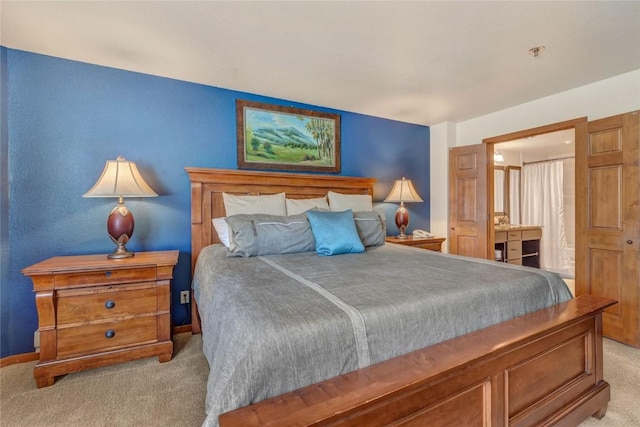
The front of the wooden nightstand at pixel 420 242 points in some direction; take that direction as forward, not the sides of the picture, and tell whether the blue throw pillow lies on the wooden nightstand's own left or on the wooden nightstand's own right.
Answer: on the wooden nightstand's own right

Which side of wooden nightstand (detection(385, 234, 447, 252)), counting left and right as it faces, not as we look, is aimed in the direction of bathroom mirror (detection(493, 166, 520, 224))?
left

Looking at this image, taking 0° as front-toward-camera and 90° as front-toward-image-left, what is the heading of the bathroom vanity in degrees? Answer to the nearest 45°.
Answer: approximately 45°

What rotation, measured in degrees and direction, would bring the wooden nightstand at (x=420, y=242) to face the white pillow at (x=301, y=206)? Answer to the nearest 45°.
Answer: approximately 90° to its right

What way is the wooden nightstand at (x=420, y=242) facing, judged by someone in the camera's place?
facing the viewer and to the right of the viewer

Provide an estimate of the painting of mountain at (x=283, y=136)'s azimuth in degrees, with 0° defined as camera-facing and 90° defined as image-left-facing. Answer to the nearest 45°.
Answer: approximately 0°

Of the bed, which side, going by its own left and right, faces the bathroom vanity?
left
